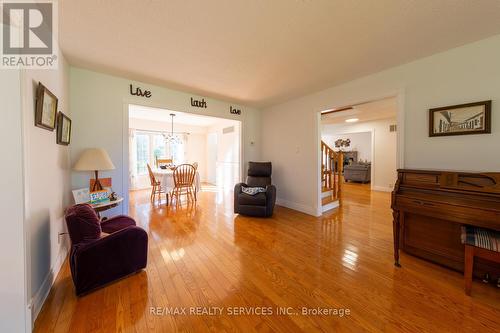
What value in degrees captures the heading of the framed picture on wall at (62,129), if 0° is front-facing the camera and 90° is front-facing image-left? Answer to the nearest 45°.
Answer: approximately 315°

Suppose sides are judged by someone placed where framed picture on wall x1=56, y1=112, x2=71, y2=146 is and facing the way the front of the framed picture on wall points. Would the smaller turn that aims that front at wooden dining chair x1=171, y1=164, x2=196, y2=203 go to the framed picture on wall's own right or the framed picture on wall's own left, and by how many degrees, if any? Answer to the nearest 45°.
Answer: approximately 90° to the framed picture on wall's own left

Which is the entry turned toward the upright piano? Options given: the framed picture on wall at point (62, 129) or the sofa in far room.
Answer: the framed picture on wall

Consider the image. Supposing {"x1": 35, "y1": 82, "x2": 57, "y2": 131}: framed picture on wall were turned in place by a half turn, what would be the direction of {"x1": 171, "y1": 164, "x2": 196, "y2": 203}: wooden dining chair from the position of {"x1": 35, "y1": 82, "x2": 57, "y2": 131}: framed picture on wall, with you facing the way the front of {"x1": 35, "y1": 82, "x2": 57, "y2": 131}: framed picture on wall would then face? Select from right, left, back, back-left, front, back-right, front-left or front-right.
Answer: right

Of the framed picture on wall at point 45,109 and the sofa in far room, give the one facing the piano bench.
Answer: the framed picture on wall

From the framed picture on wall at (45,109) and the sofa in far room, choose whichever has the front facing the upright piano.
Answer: the framed picture on wall

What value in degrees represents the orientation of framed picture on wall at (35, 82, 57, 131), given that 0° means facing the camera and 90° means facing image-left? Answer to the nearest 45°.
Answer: approximately 315°

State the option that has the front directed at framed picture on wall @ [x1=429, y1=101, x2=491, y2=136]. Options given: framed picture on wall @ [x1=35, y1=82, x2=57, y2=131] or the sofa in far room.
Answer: framed picture on wall @ [x1=35, y1=82, x2=57, y2=131]

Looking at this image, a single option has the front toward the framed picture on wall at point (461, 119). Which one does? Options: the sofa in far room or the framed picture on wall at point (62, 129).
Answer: the framed picture on wall at point (62, 129)
